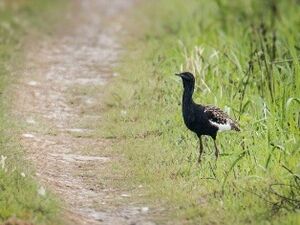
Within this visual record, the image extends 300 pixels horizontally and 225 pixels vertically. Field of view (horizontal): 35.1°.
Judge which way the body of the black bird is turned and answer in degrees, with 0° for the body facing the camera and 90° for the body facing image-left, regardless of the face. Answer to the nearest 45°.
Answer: approximately 90°
